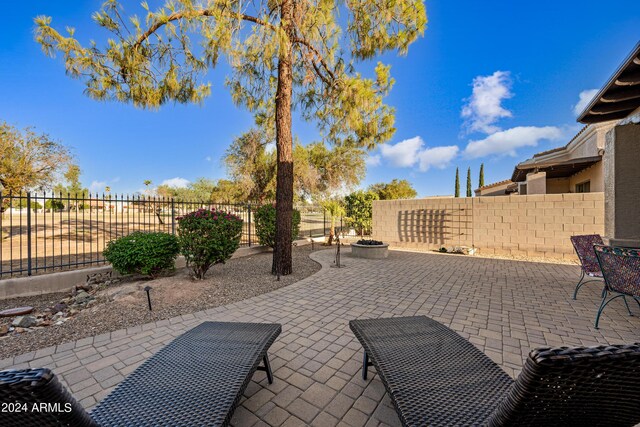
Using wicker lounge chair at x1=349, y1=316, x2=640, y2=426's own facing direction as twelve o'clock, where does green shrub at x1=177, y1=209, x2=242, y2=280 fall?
The green shrub is roughly at 11 o'clock from the wicker lounge chair.

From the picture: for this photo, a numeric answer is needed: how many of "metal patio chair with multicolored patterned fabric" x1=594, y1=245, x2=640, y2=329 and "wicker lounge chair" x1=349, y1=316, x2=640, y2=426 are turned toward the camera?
0

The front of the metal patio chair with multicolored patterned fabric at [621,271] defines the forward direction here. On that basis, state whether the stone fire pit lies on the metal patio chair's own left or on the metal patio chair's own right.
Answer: on the metal patio chair's own left

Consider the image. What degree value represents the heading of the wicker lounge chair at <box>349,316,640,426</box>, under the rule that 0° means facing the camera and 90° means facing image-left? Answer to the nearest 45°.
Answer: approximately 135°

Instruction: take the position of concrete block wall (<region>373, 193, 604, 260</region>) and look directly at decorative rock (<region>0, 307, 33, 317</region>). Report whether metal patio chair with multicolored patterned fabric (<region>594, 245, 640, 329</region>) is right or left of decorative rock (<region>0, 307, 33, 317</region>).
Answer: left

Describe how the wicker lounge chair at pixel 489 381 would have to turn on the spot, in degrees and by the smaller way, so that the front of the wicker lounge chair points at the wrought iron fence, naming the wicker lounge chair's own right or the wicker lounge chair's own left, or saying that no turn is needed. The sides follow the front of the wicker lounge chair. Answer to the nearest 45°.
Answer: approximately 45° to the wicker lounge chair's own left

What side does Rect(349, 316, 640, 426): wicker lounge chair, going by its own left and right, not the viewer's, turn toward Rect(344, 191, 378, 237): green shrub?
front

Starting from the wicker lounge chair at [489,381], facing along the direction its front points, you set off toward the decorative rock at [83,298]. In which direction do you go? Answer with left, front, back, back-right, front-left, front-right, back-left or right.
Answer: front-left

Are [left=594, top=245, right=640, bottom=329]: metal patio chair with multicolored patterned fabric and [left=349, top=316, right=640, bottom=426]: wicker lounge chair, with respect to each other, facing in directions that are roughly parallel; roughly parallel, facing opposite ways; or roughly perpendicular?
roughly perpendicular
